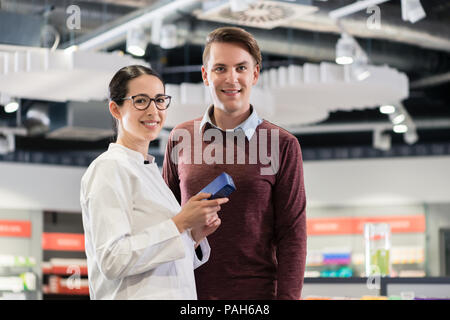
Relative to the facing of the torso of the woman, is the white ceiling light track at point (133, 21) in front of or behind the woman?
behind

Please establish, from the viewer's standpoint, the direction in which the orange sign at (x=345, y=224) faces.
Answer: facing the viewer

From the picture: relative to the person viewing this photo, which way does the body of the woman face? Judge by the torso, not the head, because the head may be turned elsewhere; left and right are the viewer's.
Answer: facing the viewer and to the right of the viewer

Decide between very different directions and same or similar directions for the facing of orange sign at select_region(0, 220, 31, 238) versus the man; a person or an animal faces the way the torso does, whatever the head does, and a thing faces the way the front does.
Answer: same or similar directions

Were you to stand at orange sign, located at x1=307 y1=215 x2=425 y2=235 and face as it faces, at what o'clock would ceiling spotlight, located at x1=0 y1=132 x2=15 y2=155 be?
The ceiling spotlight is roughly at 2 o'clock from the orange sign.

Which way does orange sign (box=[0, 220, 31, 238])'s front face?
toward the camera

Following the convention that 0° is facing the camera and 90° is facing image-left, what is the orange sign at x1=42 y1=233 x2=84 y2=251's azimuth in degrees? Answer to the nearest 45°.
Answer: approximately 0°

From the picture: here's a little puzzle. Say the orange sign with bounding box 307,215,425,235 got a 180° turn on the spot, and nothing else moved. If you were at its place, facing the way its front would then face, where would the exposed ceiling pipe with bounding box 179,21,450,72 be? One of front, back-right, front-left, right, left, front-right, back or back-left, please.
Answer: back

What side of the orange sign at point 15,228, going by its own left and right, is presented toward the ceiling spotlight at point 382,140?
left

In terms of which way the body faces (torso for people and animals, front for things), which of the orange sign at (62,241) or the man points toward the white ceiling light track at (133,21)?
the orange sign

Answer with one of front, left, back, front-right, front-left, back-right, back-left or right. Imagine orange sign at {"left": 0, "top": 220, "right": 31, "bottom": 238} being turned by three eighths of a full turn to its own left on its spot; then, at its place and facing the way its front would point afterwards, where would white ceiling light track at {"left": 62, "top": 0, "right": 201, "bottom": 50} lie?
back-right

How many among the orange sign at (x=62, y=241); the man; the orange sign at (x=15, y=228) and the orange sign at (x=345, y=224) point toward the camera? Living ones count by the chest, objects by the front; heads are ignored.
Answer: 4
